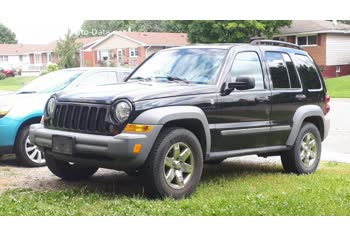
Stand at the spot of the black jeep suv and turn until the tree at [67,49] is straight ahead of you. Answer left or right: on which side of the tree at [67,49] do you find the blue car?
left

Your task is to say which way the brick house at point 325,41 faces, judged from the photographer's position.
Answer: facing the viewer and to the left of the viewer

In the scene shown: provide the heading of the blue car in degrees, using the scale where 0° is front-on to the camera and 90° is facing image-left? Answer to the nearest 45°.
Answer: approximately 45°

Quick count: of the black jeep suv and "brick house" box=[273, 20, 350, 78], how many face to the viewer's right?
0

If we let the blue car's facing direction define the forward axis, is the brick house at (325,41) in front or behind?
behind

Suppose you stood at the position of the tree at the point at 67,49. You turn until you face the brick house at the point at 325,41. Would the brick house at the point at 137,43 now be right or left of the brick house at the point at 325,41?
left

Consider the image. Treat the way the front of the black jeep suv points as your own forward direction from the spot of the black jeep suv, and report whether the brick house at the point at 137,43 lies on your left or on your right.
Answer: on your right

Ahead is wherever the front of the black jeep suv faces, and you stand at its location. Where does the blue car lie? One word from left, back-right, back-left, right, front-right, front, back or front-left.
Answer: right

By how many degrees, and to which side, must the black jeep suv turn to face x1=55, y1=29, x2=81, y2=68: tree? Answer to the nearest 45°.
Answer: approximately 135° to its right

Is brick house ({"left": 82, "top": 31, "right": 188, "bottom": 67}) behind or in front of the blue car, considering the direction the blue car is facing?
behind

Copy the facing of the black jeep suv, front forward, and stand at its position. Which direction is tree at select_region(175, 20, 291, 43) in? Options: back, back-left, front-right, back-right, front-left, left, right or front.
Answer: back-right
